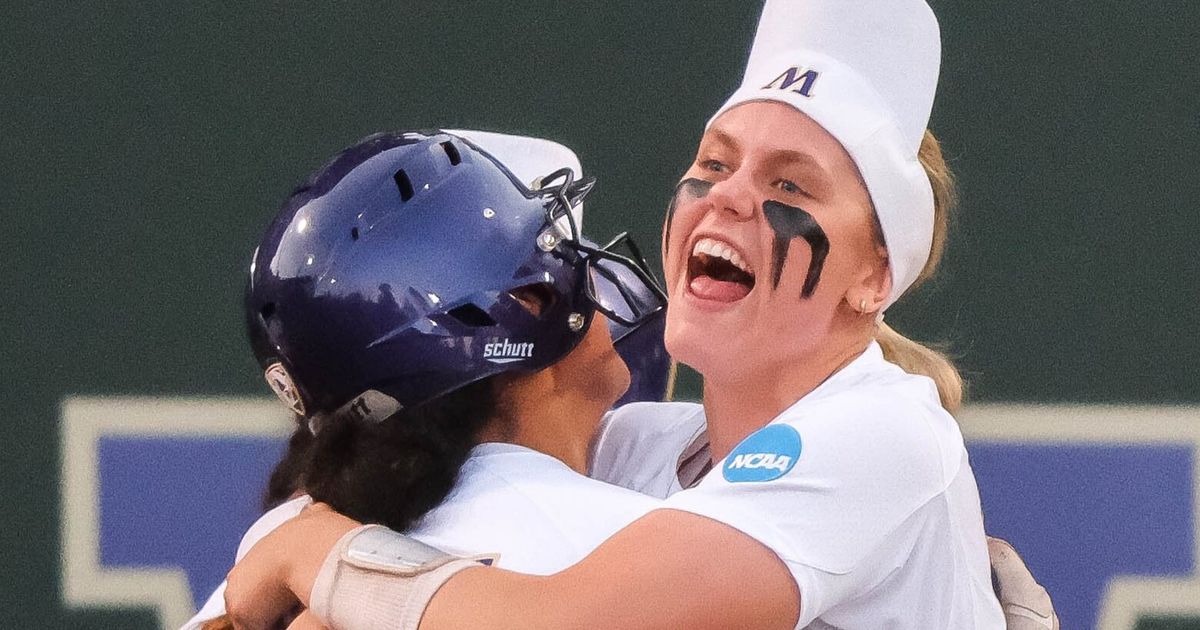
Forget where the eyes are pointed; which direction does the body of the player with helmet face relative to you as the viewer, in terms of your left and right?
facing away from the viewer and to the right of the viewer

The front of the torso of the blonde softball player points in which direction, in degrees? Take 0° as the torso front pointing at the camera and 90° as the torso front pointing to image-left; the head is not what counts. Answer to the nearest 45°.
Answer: approximately 45°

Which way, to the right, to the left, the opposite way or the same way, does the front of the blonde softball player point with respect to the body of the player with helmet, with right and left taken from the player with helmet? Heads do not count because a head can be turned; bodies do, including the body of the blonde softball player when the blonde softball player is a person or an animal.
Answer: the opposite way
